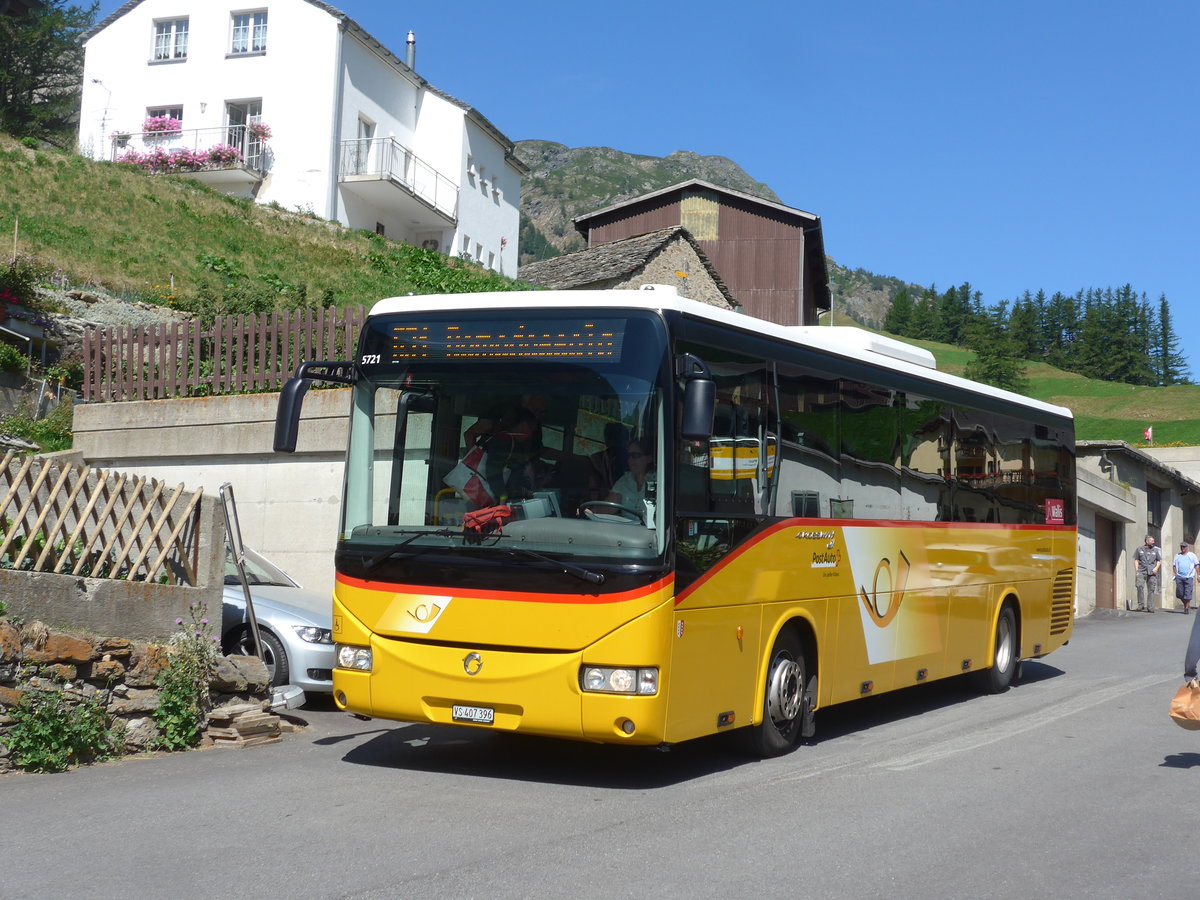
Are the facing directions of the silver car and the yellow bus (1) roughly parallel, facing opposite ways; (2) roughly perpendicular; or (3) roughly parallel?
roughly perpendicular

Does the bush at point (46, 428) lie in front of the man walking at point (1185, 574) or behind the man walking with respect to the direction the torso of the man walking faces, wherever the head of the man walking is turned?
in front

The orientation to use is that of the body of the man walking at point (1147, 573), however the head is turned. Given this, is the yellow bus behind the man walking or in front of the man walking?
in front

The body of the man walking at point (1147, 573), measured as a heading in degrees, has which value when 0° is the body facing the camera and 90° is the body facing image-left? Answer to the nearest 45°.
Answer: approximately 0°

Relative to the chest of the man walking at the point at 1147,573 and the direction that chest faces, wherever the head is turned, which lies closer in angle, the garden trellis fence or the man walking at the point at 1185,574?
the garden trellis fence

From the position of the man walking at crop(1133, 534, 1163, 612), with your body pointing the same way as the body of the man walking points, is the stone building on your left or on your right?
on your right

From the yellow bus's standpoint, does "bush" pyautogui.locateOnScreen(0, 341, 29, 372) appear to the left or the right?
on its right

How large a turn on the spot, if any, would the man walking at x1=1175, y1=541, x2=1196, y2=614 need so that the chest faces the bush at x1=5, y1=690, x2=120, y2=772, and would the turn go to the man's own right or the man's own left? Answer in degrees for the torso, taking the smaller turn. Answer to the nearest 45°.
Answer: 0° — they already face it

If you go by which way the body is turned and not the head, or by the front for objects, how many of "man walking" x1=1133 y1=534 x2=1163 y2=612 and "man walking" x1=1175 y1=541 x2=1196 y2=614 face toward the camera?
2

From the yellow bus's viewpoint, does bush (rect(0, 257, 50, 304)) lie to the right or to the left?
on its right
